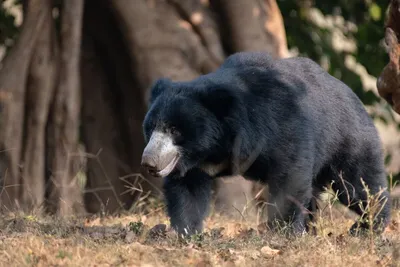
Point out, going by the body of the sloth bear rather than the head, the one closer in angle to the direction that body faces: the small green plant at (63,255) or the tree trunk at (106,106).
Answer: the small green plant

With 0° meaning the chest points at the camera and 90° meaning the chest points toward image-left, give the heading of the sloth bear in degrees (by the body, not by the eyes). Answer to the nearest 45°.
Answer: approximately 45°

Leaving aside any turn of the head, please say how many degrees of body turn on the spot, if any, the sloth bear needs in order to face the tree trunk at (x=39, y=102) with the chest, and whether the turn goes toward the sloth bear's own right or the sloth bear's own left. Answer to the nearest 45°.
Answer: approximately 90° to the sloth bear's own right

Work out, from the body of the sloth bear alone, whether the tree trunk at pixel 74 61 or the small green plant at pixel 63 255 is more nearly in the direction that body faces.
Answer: the small green plant

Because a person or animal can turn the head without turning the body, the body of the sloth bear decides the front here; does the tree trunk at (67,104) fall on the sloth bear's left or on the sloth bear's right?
on the sloth bear's right

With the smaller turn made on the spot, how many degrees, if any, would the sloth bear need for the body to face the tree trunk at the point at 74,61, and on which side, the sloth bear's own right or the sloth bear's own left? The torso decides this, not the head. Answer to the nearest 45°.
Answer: approximately 90° to the sloth bear's own right

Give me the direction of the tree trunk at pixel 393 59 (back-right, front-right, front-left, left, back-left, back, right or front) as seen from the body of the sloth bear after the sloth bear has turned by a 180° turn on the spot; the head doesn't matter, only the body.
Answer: front

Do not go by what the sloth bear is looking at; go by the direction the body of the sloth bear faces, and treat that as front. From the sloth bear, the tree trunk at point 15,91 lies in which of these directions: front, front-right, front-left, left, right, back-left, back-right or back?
right
